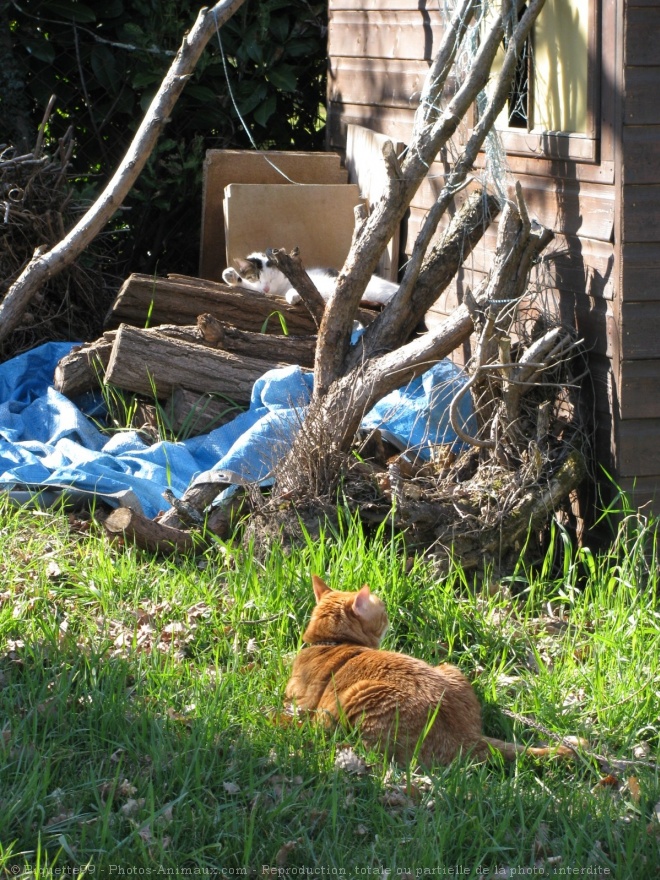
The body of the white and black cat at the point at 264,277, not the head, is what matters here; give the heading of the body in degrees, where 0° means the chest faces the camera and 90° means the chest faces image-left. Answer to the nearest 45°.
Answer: approximately 90°

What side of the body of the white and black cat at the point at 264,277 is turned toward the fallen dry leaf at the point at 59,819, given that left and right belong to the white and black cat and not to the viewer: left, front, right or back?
left

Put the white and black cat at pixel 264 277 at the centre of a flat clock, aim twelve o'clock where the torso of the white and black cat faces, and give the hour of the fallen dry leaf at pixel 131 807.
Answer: The fallen dry leaf is roughly at 9 o'clock from the white and black cat.

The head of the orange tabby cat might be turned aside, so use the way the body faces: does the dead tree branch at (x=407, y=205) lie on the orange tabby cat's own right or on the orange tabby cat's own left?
on the orange tabby cat's own right

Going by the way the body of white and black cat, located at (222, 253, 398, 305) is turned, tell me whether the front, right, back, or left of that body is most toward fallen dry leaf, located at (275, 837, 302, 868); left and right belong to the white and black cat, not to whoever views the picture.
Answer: left

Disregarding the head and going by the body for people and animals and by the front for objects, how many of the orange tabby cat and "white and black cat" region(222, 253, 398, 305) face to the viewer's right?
0

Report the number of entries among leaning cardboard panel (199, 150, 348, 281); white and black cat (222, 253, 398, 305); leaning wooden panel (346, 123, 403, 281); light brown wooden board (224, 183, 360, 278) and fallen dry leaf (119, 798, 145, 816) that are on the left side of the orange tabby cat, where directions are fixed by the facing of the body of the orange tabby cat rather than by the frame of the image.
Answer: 1

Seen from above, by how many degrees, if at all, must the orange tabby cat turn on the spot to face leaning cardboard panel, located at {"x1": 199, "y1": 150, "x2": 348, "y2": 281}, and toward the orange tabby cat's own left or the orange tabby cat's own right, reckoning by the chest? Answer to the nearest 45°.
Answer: approximately 45° to the orange tabby cat's own right

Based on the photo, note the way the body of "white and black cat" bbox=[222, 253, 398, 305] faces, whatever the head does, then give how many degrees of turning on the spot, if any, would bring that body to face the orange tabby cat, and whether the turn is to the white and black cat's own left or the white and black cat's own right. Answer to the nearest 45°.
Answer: approximately 90° to the white and black cat's own left

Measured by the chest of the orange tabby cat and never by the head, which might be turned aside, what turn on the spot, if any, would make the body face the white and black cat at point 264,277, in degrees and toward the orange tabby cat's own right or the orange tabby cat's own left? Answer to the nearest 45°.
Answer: approximately 45° to the orange tabby cat's own right

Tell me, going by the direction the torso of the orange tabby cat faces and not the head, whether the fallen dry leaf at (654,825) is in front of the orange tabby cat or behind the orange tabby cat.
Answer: behind

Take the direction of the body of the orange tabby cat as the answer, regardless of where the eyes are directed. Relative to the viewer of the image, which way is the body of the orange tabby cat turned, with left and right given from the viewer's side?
facing away from the viewer and to the left of the viewer

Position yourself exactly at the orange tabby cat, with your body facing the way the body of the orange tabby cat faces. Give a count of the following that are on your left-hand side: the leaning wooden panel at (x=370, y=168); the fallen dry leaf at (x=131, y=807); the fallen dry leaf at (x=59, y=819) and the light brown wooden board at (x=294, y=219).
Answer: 2

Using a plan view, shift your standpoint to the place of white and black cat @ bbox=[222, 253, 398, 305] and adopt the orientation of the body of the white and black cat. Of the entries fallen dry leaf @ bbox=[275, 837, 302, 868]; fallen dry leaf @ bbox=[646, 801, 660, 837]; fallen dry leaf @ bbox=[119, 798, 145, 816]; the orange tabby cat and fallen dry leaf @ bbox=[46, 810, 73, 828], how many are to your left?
5

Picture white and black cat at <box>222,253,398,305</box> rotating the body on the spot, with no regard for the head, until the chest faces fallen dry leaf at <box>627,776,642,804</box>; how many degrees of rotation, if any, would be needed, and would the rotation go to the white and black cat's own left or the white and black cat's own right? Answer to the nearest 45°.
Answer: approximately 90° to the white and black cat's own left

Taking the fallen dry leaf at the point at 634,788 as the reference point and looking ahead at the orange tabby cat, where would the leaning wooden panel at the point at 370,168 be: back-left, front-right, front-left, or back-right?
front-right
